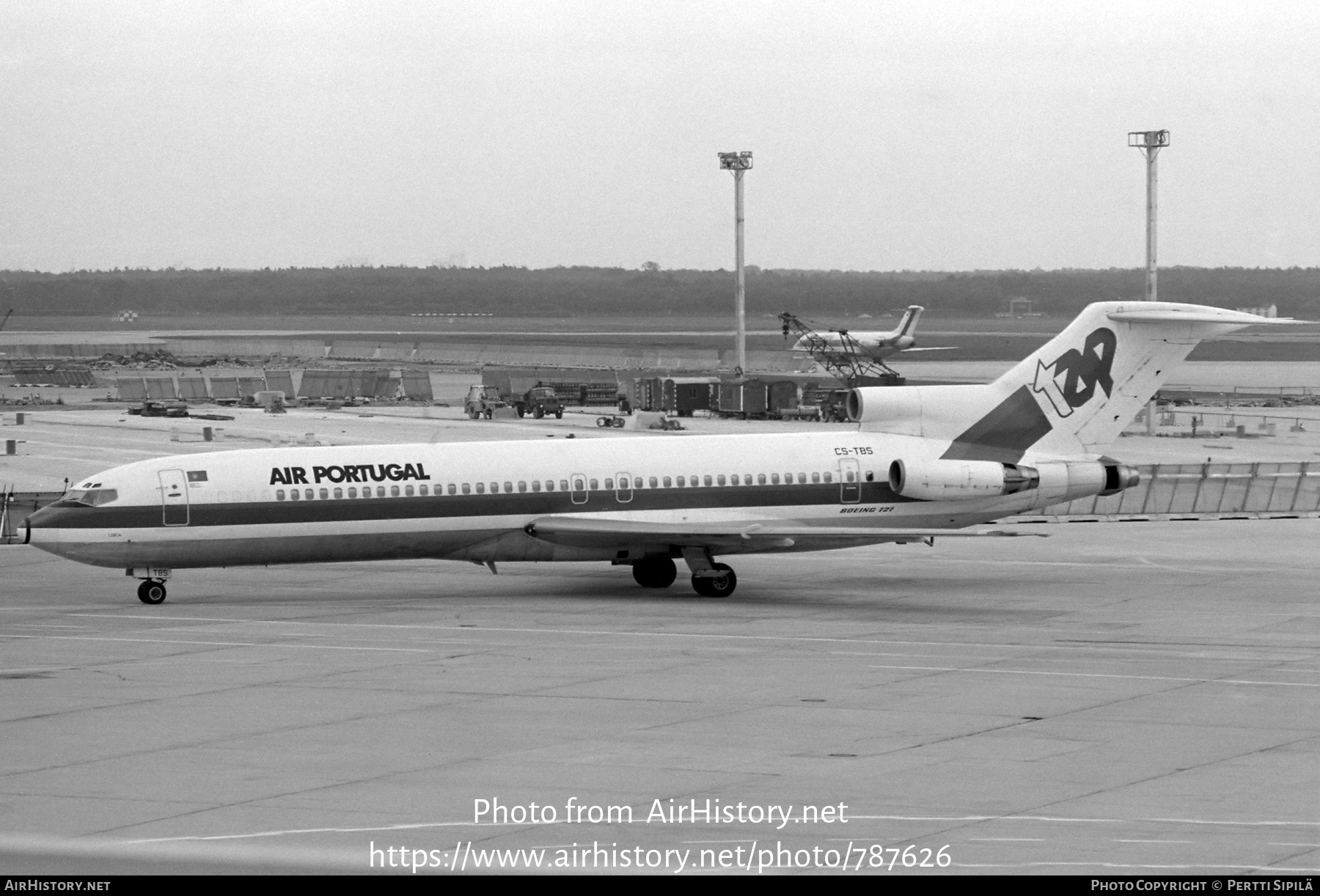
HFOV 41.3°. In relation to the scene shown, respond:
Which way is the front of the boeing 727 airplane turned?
to the viewer's left

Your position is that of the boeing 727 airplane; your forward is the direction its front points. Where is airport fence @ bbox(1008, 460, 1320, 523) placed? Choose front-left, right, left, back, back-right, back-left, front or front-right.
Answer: back-right
